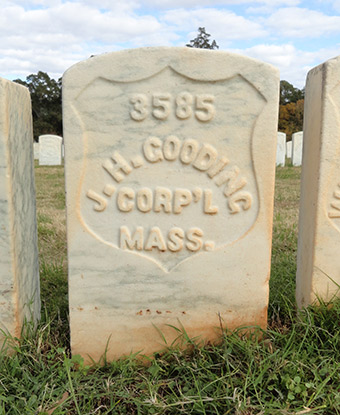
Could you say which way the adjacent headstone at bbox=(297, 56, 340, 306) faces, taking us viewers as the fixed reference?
facing the viewer and to the right of the viewer

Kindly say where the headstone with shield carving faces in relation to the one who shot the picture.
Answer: facing the viewer

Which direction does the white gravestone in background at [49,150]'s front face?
toward the camera

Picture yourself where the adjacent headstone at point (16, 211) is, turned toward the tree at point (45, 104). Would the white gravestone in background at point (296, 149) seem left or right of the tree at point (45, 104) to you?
right

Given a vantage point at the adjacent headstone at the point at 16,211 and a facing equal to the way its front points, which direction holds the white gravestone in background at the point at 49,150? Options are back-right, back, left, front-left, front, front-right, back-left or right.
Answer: back-right

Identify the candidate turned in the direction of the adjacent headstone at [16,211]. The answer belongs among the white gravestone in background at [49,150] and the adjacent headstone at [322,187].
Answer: the white gravestone in background

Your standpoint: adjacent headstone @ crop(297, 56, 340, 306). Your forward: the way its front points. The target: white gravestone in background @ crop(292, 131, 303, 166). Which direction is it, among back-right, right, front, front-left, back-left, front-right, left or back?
back-left

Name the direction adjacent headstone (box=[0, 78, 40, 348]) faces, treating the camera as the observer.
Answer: facing the viewer and to the left of the viewer

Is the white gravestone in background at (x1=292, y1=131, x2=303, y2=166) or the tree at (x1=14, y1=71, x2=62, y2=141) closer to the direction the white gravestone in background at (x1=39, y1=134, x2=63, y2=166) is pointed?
the white gravestone in background

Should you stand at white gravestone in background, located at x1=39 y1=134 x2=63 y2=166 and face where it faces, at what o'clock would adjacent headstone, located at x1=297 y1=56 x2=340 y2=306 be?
The adjacent headstone is roughly at 12 o'clock from the white gravestone in background.

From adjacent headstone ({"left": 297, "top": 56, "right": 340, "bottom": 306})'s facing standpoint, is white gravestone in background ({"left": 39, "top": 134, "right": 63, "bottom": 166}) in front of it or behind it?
behind

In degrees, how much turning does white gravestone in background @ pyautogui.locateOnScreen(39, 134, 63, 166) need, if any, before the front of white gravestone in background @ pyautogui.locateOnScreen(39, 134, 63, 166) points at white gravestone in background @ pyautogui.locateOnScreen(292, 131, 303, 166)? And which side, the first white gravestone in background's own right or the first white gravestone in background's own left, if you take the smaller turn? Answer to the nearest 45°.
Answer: approximately 45° to the first white gravestone in background's own left

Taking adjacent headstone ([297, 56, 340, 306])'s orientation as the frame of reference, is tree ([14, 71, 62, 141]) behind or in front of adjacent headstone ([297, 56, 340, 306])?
behind

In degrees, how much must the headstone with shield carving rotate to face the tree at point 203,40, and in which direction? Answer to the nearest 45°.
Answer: approximately 180°
